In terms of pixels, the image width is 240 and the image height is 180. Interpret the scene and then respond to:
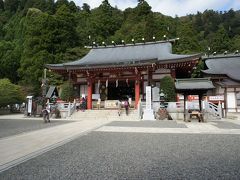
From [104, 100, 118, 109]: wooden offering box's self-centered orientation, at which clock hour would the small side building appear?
The small side building is roughly at 9 o'clock from the wooden offering box.

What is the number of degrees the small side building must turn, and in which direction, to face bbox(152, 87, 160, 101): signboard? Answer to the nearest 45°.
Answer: approximately 45° to its right

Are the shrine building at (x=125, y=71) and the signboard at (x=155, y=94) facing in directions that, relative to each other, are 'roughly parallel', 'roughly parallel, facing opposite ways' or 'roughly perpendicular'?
roughly parallel

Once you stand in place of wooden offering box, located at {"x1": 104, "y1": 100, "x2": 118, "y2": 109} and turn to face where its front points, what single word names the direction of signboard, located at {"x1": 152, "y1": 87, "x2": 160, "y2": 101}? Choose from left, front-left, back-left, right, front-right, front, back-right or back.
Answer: left

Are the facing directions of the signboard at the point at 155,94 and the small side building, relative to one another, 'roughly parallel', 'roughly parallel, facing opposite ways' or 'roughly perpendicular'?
roughly parallel

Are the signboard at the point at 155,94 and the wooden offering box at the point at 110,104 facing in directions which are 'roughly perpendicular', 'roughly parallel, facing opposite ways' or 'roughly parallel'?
roughly parallel

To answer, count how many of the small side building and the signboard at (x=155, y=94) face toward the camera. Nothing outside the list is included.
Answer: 2

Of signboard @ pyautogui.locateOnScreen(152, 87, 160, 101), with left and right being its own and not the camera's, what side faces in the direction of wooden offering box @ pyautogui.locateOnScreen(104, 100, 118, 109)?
right

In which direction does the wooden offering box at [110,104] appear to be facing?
toward the camera

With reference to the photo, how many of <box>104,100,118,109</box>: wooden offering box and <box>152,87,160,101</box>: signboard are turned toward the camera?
2

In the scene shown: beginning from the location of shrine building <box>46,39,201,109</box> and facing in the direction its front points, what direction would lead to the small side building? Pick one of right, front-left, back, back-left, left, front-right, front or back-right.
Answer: left

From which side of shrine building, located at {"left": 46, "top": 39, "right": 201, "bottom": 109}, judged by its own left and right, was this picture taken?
front

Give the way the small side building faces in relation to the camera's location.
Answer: facing the viewer
